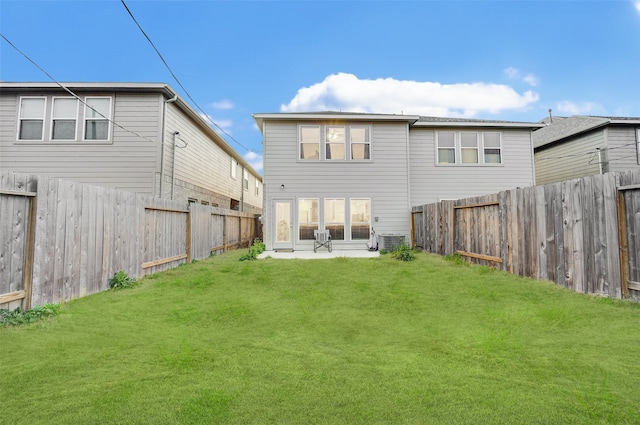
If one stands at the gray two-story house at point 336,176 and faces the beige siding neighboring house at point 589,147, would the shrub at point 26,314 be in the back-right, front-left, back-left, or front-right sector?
back-right

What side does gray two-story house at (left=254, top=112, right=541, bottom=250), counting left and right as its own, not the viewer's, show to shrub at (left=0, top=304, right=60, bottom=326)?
back

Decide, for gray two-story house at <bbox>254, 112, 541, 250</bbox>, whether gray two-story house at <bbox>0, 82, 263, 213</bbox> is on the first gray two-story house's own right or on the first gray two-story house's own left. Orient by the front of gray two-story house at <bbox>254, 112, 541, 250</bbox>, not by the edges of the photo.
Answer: on the first gray two-story house's own left

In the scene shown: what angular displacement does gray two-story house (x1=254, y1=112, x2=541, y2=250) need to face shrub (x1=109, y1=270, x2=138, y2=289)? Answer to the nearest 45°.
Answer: approximately 180°

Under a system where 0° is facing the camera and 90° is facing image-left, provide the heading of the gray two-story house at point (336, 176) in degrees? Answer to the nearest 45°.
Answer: approximately 180°

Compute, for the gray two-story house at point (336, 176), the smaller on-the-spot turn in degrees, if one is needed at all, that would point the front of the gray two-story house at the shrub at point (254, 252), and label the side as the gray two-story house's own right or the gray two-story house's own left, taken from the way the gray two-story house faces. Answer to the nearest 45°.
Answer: approximately 135° to the gray two-story house's own left

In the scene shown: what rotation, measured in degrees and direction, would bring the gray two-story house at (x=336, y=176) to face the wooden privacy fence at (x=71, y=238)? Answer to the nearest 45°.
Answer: approximately 180°

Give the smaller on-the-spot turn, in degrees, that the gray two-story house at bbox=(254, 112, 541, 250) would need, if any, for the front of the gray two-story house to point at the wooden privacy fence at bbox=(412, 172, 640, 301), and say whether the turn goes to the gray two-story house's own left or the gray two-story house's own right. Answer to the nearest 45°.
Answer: approximately 135° to the gray two-story house's own right
